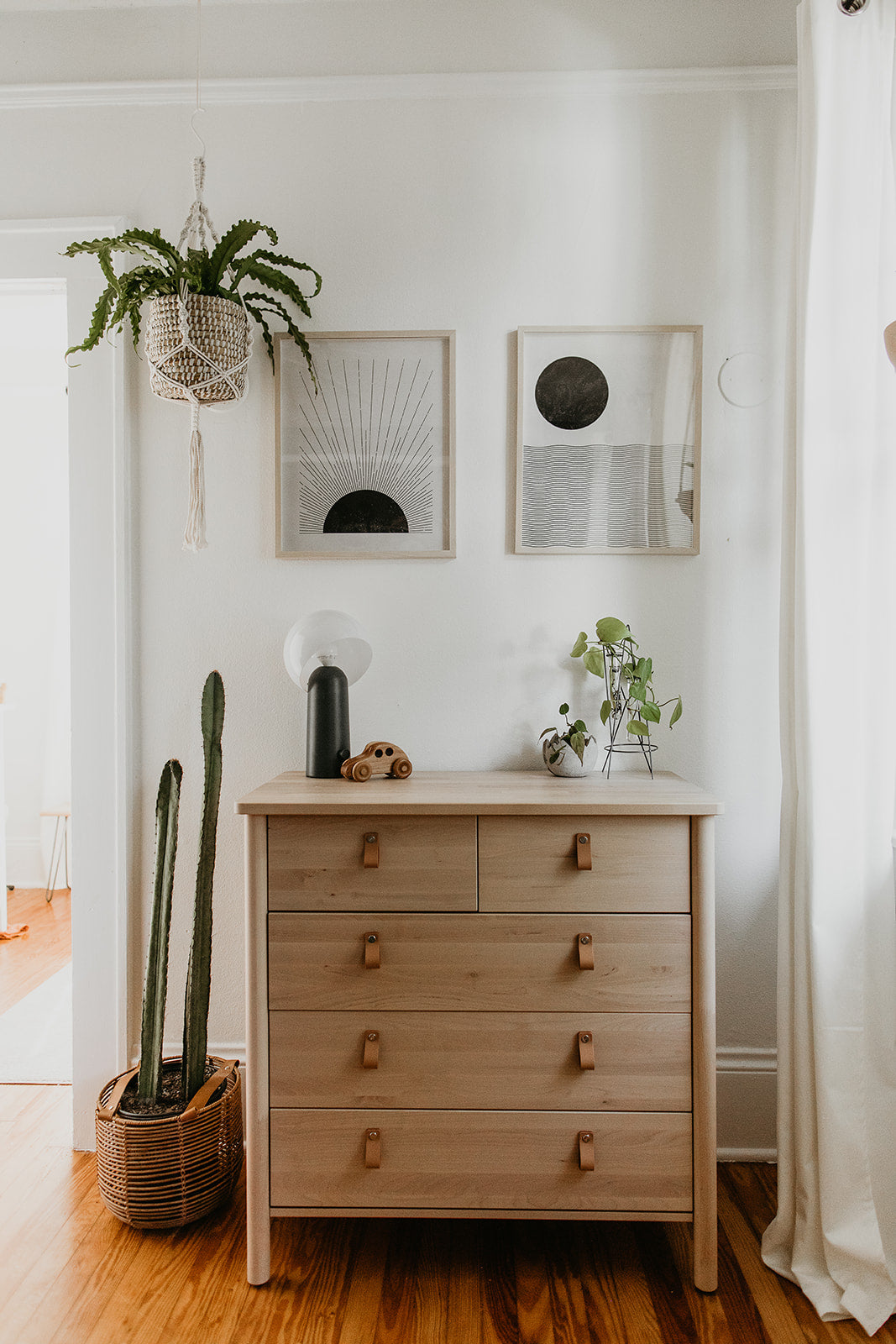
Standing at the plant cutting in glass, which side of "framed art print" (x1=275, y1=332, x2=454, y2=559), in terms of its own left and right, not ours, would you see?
left

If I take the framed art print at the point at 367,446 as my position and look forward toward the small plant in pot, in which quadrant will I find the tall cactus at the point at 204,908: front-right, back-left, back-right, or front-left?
back-right

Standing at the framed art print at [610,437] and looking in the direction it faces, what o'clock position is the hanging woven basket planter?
The hanging woven basket planter is roughly at 2 o'clock from the framed art print.

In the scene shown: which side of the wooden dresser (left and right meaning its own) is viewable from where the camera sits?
front

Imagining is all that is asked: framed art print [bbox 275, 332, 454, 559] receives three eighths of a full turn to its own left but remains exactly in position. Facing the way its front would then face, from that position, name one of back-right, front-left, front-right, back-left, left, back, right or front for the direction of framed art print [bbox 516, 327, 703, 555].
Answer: front-right

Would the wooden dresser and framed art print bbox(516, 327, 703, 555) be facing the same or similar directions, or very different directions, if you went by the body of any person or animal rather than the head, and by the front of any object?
same or similar directions

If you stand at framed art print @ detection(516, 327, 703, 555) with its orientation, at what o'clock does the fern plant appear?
The fern plant is roughly at 2 o'clock from the framed art print.

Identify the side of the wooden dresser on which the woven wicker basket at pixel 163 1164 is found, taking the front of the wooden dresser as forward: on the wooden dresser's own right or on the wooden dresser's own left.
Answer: on the wooden dresser's own right

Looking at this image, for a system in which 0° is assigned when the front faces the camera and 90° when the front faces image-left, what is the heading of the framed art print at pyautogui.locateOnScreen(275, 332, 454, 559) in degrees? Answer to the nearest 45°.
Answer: approximately 0°

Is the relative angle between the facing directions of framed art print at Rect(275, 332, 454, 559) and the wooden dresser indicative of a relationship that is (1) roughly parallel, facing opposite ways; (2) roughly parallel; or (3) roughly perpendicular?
roughly parallel

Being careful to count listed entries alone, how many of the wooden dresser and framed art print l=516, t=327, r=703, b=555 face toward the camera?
2
